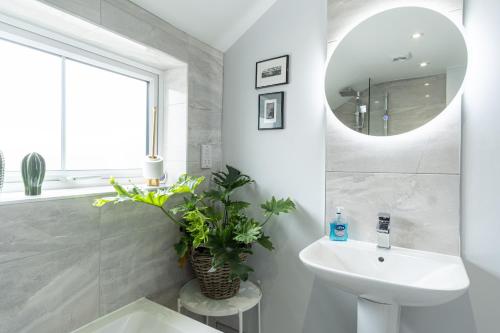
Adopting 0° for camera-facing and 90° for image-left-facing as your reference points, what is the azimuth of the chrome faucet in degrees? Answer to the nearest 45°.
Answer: approximately 0°

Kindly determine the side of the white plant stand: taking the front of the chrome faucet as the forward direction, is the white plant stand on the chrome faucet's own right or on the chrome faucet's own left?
on the chrome faucet's own right

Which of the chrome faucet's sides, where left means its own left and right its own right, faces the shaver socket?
right

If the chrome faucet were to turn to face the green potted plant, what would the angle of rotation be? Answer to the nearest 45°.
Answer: approximately 90° to its right
